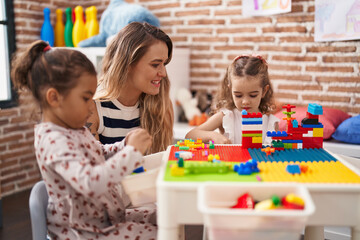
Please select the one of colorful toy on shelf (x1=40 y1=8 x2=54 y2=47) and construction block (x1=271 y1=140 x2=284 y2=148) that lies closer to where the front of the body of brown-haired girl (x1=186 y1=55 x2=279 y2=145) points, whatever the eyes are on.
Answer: the construction block

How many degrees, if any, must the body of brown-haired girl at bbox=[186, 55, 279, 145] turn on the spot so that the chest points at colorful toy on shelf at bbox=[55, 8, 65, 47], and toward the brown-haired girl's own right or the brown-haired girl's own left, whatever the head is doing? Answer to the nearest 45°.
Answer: approximately 135° to the brown-haired girl's own right

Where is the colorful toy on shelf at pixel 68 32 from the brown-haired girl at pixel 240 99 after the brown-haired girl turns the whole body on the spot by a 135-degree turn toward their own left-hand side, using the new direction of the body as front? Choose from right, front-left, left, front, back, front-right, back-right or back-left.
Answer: left
